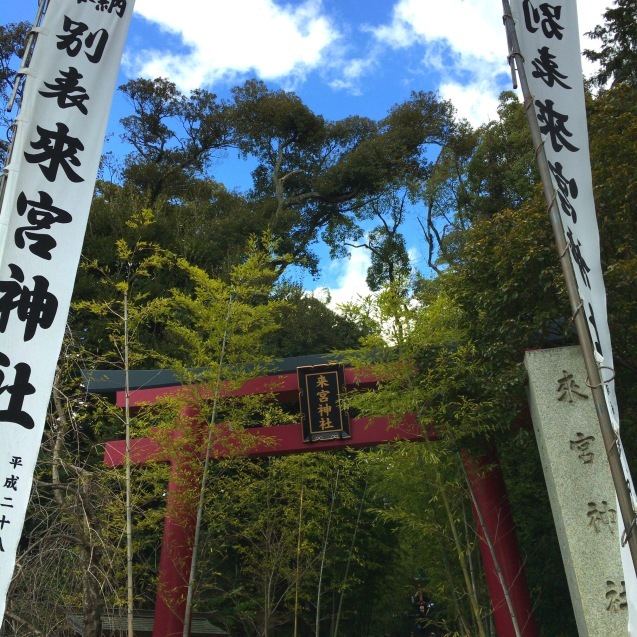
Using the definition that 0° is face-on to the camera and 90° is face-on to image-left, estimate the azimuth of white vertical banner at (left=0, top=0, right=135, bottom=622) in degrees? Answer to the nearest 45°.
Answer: approximately 0°

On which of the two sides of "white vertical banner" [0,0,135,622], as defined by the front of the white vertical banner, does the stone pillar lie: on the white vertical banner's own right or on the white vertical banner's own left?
on the white vertical banner's own left

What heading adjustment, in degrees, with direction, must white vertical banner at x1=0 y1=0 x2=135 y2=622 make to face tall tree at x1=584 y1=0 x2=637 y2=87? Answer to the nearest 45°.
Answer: approximately 135° to its left

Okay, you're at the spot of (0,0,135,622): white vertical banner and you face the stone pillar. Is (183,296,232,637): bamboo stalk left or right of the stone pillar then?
left

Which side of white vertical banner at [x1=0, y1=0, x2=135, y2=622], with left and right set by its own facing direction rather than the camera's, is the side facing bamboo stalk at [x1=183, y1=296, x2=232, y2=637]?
back

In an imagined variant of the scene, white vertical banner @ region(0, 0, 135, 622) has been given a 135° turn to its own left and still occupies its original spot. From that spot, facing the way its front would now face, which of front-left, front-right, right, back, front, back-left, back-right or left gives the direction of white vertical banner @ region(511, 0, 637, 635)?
front-right

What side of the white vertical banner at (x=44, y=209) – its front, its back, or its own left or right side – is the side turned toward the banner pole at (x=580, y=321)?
left
